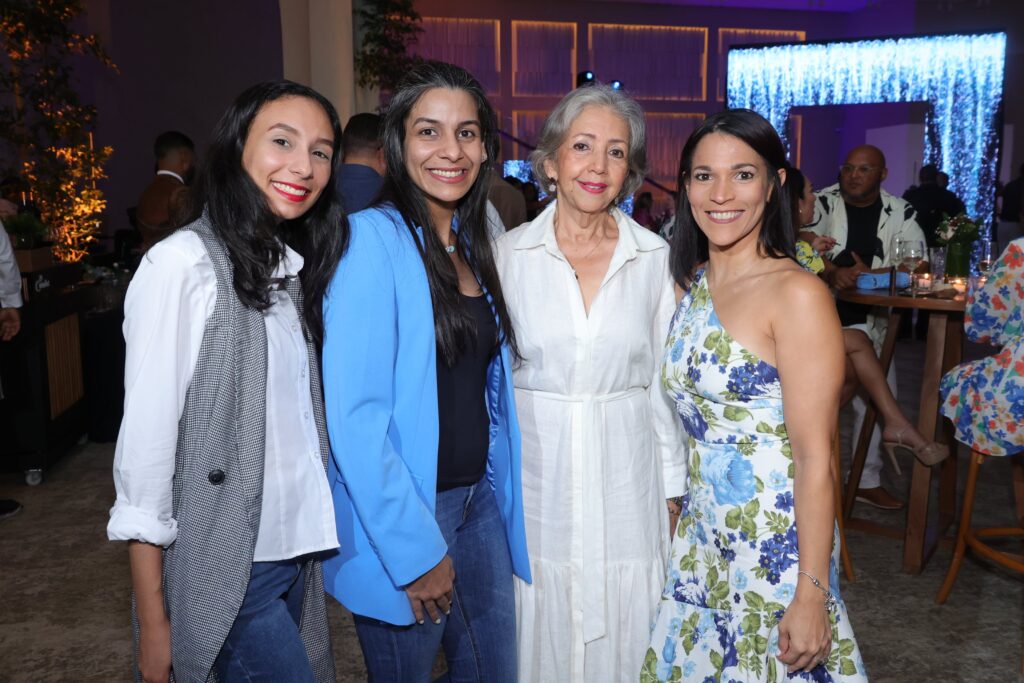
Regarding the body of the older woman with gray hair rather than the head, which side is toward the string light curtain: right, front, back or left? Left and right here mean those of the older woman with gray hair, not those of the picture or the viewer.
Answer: back

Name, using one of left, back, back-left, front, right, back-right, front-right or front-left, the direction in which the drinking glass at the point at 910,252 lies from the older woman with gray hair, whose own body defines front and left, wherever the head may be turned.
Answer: back-left

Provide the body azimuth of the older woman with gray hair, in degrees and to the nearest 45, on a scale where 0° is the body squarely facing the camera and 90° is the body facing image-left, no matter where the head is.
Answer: approximately 0°

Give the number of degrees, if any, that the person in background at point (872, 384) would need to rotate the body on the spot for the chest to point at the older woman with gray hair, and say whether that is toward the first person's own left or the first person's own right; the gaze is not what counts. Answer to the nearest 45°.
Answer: approximately 90° to the first person's own right

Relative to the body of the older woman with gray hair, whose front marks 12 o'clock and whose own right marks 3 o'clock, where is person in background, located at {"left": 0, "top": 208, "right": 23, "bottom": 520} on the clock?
The person in background is roughly at 4 o'clock from the older woman with gray hair.

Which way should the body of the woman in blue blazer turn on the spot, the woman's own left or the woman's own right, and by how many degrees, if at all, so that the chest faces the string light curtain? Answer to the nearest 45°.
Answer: approximately 90° to the woman's own left

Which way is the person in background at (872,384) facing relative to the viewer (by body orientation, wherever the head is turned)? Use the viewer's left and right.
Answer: facing to the right of the viewer
